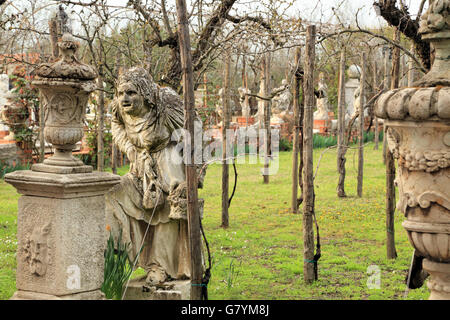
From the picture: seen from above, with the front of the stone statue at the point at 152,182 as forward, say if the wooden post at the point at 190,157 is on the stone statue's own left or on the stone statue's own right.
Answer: on the stone statue's own left

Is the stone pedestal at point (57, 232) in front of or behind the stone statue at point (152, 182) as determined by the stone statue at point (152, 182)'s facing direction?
in front

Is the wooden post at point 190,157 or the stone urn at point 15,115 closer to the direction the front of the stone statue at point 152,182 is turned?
the wooden post

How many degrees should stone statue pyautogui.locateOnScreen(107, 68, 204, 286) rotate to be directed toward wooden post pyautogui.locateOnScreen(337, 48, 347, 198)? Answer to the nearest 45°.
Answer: approximately 180°

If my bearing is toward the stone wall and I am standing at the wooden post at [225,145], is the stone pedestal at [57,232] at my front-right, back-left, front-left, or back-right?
back-left

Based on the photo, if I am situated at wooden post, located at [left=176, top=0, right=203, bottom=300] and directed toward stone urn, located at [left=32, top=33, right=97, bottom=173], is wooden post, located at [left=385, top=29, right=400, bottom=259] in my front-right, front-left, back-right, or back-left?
back-right

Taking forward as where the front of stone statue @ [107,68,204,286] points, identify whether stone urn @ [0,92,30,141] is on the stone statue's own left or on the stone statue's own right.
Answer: on the stone statue's own right

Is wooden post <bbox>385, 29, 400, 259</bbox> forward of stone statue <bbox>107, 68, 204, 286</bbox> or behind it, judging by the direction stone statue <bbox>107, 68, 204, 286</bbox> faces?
behind

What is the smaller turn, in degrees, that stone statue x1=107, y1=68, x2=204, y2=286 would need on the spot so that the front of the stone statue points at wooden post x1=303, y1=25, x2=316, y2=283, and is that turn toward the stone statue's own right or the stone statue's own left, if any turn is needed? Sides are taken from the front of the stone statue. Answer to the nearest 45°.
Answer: approximately 135° to the stone statue's own left

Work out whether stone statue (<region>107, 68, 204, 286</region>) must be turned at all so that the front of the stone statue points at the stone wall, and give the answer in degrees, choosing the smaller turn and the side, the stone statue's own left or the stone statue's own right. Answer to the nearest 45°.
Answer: approximately 135° to the stone statue's own right

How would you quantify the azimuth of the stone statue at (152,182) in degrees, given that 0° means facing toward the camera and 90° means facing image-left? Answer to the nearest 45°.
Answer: approximately 45°

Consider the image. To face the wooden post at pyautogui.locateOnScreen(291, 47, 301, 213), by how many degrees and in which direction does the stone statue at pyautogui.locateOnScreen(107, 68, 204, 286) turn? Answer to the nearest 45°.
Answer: approximately 180°

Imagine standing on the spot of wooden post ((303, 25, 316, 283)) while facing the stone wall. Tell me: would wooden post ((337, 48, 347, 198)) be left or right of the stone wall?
right

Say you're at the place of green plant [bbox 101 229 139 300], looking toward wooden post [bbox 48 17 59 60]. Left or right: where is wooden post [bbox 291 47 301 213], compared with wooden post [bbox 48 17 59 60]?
right

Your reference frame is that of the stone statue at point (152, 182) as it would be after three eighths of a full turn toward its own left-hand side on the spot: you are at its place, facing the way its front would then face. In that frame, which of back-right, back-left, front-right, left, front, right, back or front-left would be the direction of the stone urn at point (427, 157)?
front-right
